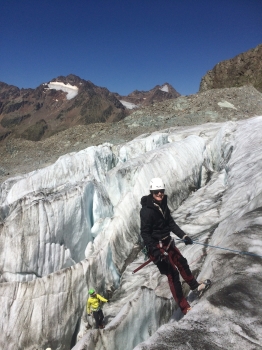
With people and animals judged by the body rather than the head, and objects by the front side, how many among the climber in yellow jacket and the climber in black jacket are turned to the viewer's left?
0

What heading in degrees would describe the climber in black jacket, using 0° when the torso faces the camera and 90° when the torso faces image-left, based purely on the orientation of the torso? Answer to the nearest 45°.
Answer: approximately 315°

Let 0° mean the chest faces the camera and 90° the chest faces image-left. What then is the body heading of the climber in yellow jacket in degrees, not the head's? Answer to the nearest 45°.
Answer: approximately 315°
